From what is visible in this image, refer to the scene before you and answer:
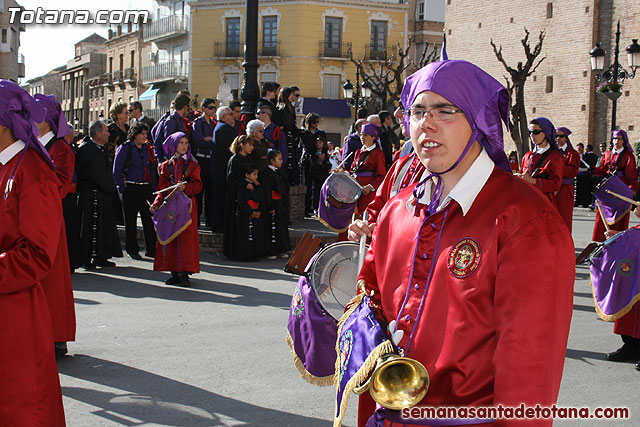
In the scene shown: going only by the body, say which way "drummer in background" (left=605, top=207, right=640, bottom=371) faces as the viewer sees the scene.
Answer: to the viewer's left

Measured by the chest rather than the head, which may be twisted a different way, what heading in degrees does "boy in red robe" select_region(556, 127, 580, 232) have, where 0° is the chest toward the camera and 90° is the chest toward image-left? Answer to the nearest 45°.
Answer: approximately 45°

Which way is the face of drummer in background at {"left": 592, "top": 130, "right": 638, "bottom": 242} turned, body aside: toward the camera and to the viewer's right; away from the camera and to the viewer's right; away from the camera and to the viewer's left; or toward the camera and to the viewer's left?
toward the camera and to the viewer's left

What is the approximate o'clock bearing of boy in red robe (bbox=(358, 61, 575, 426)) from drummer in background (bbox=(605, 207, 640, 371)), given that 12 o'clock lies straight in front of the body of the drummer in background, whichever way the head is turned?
The boy in red robe is roughly at 9 o'clock from the drummer in background.

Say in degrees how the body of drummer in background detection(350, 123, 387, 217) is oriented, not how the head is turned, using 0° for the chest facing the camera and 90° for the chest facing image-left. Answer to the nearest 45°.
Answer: approximately 45°

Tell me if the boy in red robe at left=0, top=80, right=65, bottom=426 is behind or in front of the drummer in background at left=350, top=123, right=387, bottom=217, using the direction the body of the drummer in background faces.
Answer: in front

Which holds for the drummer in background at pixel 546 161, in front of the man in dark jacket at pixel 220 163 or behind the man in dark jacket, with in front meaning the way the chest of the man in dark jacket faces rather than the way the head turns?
in front
